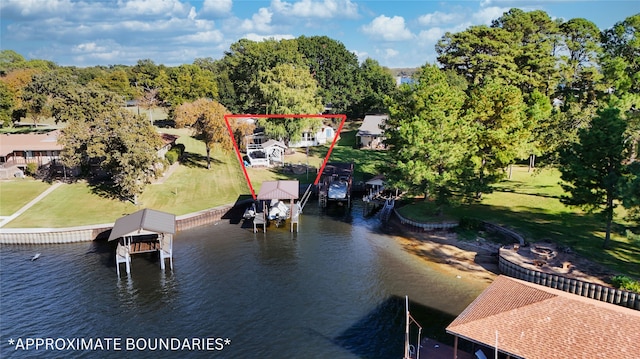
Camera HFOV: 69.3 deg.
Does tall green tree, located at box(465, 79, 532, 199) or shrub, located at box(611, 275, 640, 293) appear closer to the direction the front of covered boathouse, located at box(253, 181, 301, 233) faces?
the shrub

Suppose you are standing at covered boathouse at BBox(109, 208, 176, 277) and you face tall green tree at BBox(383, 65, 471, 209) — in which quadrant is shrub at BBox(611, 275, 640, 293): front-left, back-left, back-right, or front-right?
front-right

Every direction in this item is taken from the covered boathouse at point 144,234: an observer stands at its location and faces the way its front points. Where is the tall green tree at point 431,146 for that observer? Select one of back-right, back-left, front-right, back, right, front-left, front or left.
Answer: left

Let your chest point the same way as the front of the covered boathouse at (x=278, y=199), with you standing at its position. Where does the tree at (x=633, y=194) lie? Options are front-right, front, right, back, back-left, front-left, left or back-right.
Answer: front-left

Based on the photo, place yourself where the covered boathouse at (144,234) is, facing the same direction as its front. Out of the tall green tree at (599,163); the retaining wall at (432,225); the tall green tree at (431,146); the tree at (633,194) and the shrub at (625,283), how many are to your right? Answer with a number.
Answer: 0

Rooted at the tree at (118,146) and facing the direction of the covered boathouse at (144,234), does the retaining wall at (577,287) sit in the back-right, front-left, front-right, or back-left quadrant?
front-left

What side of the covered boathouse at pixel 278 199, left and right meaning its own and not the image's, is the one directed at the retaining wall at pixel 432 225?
left

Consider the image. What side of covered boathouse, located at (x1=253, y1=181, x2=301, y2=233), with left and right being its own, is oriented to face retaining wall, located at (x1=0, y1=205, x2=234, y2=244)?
right

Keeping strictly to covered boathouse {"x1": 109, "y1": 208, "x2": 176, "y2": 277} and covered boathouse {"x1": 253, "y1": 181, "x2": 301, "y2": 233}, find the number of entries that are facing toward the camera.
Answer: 2

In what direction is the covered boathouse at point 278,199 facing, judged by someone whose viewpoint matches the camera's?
facing the viewer

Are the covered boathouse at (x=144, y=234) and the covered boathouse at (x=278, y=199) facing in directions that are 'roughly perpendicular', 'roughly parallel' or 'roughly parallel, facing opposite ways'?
roughly parallel

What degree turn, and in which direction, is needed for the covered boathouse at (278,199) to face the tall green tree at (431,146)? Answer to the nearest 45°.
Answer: approximately 90° to its left

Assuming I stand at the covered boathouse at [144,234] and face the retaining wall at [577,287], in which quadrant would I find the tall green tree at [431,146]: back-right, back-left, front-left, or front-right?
front-left

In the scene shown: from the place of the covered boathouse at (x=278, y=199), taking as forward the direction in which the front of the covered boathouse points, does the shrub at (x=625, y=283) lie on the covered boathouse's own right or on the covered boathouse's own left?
on the covered boathouse's own left

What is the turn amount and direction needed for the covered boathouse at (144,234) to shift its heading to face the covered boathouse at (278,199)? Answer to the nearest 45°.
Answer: approximately 90° to its left

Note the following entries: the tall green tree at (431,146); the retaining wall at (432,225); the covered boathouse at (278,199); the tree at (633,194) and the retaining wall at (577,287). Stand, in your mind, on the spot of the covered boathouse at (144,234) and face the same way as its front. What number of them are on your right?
0

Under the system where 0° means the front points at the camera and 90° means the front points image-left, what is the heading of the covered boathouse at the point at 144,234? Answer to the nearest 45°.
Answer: approximately 0°
